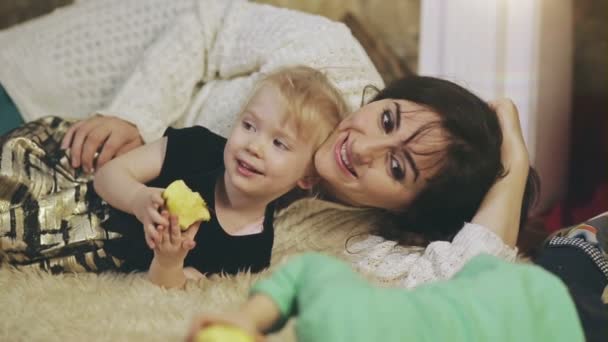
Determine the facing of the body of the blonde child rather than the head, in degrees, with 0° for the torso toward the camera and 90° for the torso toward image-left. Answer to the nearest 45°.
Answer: approximately 45°
